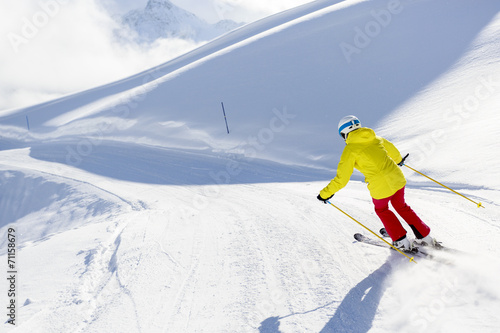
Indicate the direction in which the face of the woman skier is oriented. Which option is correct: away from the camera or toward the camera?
away from the camera

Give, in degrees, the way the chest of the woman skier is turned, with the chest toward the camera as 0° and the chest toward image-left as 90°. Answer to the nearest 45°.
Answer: approximately 135°
